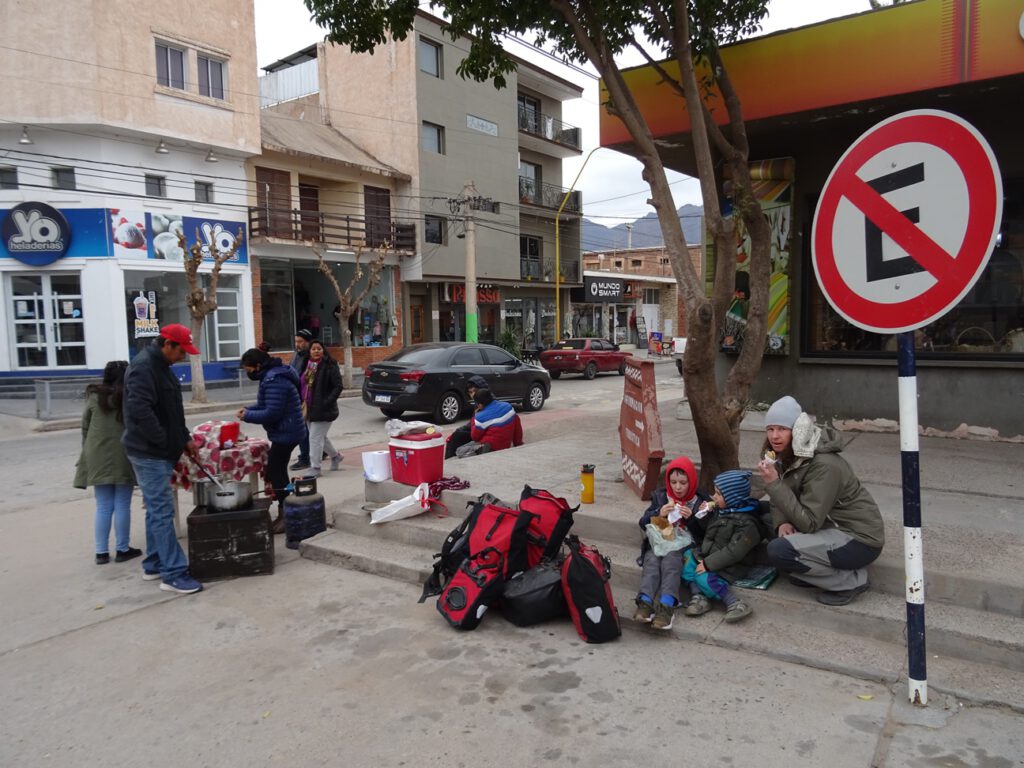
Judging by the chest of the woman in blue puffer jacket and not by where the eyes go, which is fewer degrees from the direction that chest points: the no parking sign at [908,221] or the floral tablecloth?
the floral tablecloth

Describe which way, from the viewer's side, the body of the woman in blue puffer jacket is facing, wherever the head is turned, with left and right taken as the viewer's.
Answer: facing to the left of the viewer

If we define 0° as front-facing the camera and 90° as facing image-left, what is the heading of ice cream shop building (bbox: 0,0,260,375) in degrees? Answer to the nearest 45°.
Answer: approximately 0°

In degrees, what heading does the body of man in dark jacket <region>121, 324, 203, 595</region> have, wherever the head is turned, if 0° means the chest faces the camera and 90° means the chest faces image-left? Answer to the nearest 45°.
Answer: approximately 270°

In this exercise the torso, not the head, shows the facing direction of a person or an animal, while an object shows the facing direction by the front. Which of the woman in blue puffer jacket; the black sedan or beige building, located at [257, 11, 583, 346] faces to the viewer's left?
the woman in blue puffer jacket

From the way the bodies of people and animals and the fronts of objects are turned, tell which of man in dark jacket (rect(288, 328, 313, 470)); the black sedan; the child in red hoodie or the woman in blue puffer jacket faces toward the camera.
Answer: the child in red hoodie

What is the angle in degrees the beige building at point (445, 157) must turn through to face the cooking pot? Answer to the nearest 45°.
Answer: approximately 45° to its right

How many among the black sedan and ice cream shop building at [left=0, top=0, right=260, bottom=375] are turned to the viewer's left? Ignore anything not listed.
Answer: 0

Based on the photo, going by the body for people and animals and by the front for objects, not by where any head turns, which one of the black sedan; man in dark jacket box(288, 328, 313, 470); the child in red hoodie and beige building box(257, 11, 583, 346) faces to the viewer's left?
the man in dark jacket

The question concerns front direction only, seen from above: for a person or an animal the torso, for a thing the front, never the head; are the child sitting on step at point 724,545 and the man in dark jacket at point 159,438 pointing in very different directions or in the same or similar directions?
very different directions

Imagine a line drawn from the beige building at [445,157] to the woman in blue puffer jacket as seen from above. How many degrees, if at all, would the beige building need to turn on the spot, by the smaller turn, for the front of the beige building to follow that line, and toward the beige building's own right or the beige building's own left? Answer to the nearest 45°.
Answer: approximately 45° to the beige building's own right
